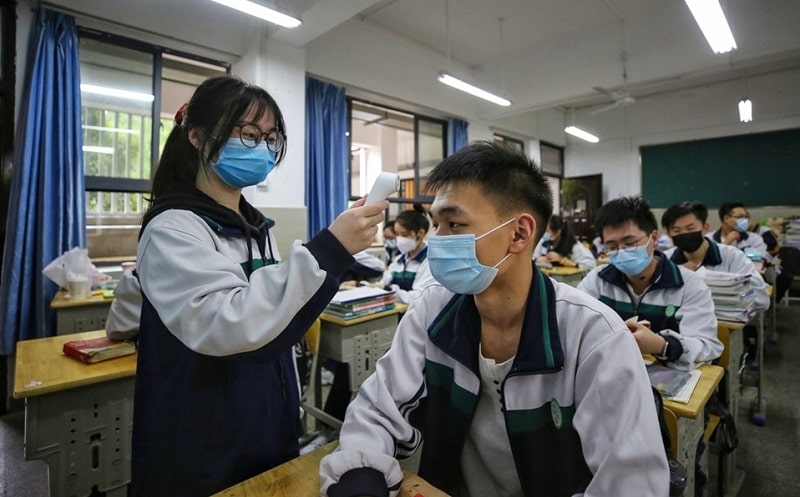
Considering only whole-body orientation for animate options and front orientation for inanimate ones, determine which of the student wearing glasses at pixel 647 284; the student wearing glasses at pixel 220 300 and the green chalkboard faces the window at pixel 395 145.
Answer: the green chalkboard

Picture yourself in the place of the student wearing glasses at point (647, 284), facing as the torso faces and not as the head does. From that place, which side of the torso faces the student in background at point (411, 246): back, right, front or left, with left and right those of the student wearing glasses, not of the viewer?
right

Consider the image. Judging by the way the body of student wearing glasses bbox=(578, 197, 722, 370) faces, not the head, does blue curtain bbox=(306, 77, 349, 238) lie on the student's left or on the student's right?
on the student's right

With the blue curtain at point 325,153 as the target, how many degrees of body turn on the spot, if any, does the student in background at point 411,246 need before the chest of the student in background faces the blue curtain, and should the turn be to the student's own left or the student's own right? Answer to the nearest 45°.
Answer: approximately 90° to the student's own right

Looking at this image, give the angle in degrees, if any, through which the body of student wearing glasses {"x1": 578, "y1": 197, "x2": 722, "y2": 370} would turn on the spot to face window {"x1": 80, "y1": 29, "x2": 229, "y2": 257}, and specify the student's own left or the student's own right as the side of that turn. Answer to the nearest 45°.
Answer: approximately 45° to the student's own right

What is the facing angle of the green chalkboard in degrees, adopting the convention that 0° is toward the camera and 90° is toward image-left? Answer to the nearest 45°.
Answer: approximately 45°

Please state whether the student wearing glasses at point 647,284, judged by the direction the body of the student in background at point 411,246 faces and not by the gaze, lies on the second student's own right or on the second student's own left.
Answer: on the second student's own left

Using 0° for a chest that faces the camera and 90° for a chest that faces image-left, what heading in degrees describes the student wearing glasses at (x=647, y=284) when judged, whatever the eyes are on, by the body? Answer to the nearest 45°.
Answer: approximately 45°
